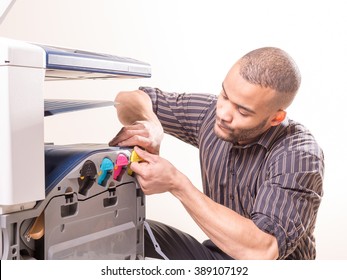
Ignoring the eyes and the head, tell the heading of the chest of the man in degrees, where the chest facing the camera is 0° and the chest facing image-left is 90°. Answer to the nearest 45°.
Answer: approximately 45°
